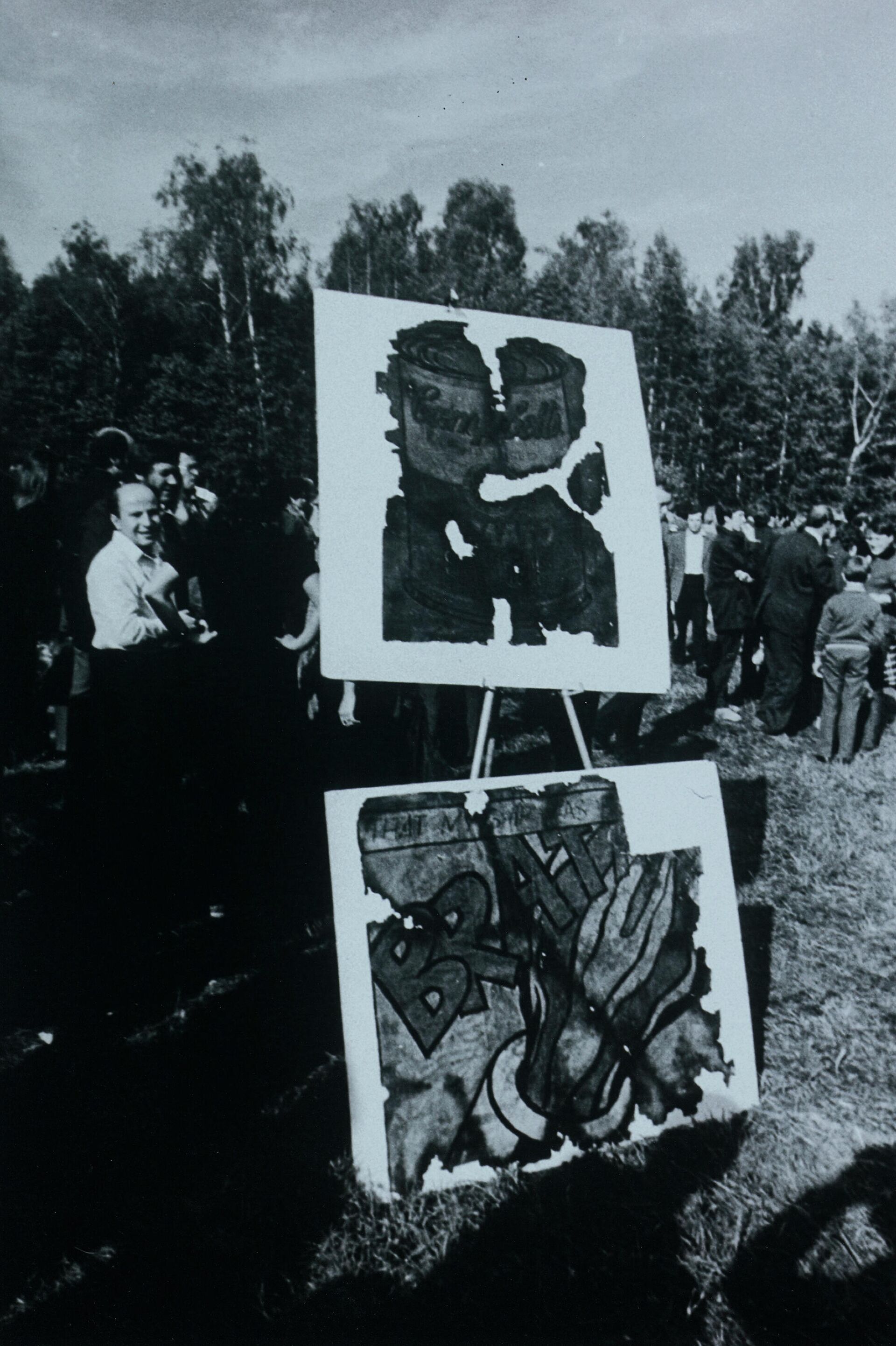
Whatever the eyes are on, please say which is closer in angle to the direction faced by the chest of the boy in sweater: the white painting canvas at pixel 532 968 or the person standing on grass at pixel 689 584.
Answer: the person standing on grass

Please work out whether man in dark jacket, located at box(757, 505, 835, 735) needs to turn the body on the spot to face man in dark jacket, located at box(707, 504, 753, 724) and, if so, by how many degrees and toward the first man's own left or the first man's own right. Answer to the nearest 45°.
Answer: approximately 135° to the first man's own left

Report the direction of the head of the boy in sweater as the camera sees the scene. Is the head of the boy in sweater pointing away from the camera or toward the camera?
away from the camera

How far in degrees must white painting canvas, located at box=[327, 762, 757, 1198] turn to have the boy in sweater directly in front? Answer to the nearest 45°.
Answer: approximately 135° to its left

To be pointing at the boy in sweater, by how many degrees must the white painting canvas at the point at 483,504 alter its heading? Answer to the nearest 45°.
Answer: approximately 135° to its left

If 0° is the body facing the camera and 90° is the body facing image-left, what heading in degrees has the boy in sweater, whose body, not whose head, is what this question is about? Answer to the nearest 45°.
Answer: approximately 180°

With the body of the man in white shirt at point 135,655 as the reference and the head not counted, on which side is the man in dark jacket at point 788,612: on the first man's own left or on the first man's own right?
on the first man's own left

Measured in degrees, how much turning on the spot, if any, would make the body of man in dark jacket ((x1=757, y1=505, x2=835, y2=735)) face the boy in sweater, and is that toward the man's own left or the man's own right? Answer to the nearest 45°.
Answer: approximately 90° to the man's own right

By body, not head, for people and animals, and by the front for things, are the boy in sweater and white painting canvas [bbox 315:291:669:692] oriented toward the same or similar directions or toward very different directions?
very different directions

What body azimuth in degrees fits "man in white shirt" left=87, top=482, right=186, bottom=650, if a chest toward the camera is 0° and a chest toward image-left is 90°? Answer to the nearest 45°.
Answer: approximately 315°
